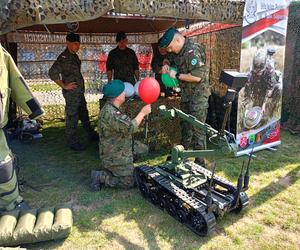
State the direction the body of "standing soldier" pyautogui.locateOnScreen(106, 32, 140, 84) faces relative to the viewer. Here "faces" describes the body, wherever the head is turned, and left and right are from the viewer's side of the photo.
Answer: facing the viewer

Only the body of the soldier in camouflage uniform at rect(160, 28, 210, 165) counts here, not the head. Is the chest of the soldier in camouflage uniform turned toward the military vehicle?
no

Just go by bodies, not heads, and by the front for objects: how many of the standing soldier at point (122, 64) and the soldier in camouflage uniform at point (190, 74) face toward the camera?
1

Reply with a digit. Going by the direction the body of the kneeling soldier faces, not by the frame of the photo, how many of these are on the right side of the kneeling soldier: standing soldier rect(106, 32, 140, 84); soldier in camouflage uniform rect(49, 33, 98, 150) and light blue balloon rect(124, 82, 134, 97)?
0

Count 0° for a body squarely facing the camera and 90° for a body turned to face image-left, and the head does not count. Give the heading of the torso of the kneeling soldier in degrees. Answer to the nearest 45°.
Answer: approximately 225°

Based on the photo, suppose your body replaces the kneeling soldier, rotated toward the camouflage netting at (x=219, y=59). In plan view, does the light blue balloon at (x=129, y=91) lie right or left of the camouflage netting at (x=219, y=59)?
left

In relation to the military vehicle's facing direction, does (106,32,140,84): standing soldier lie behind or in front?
in front

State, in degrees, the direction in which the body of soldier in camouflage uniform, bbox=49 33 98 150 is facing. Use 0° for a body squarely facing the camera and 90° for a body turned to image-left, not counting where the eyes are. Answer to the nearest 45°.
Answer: approximately 315°

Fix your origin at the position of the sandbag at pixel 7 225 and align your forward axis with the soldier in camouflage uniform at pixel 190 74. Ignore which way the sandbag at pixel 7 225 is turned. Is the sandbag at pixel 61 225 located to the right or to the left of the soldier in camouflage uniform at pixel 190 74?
right

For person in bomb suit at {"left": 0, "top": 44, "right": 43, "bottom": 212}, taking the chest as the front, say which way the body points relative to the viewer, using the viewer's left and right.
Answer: facing the viewer and to the right of the viewer

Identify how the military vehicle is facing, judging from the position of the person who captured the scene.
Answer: facing away from the viewer and to the left of the viewer

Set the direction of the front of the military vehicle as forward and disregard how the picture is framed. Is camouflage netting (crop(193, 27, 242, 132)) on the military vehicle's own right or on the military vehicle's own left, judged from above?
on the military vehicle's own right

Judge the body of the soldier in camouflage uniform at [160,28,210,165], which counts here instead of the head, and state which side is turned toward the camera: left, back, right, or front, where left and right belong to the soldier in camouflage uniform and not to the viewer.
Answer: left

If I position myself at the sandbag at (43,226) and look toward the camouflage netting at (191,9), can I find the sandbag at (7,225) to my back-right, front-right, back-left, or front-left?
back-left

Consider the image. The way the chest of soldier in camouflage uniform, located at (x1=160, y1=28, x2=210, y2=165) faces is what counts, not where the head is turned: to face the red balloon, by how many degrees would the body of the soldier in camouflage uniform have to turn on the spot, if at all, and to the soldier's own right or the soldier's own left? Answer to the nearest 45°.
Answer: approximately 45° to the soldier's own left

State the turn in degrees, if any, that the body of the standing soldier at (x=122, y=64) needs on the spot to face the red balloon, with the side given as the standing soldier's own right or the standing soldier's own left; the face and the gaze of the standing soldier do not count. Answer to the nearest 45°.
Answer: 0° — they already face it

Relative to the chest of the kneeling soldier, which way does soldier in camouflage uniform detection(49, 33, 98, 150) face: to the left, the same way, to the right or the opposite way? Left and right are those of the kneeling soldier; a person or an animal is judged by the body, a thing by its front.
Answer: to the right
